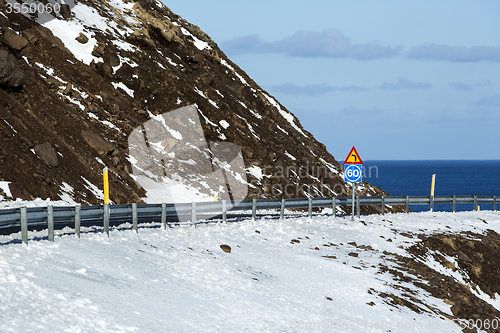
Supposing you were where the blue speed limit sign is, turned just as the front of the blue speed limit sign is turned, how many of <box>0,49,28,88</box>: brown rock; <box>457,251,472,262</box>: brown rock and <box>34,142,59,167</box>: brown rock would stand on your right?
2

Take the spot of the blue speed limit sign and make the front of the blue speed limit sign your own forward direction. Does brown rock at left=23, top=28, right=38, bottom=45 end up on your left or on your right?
on your right

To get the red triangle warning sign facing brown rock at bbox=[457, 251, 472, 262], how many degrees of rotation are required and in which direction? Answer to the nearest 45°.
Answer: approximately 90° to its left

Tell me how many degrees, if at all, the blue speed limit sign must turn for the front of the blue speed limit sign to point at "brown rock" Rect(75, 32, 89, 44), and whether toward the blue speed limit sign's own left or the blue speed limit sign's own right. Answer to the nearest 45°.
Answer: approximately 135° to the blue speed limit sign's own right

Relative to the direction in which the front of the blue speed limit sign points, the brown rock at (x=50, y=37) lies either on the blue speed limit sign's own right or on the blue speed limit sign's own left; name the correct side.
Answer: on the blue speed limit sign's own right

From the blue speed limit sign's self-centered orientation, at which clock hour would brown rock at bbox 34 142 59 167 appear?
The brown rock is roughly at 3 o'clock from the blue speed limit sign.

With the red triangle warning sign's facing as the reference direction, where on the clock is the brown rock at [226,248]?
The brown rock is roughly at 1 o'clock from the red triangle warning sign.

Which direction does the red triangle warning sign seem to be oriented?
toward the camera

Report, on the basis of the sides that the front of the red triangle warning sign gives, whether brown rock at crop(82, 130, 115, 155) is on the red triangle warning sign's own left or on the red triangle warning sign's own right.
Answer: on the red triangle warning sign's own right

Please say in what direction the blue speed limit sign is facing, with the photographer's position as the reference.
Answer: facing the viewer

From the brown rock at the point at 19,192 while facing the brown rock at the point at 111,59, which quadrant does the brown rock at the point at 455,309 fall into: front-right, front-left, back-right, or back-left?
back-right

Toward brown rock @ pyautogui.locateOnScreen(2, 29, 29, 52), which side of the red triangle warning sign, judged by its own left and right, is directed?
right

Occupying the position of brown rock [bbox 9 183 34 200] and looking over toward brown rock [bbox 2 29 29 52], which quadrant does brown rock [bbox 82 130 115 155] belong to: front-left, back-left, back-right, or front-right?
front-right

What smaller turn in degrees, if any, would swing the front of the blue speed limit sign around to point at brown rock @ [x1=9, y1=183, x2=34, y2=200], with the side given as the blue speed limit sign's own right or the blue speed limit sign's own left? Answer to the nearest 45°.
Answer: approximately 90° to the blue speed limit sign's own right

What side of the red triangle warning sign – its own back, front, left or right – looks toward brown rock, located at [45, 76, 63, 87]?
right

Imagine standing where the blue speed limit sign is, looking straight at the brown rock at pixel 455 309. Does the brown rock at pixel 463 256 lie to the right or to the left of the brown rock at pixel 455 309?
left

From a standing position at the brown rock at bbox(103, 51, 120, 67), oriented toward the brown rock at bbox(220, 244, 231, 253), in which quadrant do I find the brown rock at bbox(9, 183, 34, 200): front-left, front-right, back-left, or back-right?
front-right
